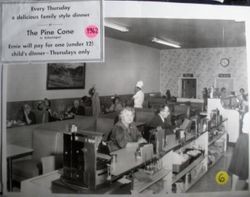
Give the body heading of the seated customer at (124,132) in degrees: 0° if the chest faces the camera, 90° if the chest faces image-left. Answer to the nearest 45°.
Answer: approximately 315°

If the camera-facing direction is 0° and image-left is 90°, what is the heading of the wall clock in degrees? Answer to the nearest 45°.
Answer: approximately 0°
